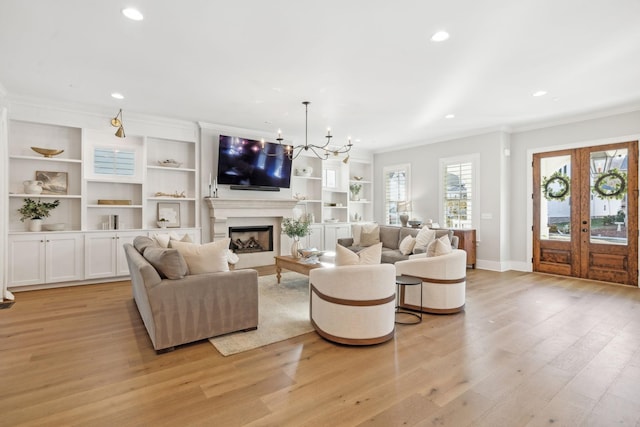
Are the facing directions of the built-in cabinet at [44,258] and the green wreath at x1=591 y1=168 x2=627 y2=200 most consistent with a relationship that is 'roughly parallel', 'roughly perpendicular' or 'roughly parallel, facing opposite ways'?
roughly perpendicular

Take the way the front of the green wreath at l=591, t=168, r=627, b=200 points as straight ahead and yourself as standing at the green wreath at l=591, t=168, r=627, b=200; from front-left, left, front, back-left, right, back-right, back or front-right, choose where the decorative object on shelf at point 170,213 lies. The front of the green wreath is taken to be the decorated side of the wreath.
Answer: front-right

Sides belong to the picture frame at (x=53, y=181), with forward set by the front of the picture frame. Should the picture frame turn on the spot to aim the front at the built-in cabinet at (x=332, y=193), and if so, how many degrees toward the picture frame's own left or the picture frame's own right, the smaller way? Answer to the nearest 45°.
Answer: approximately 90° to the picture frame's own left

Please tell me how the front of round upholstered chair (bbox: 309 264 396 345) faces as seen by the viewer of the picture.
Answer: facing away from the viewer and to the left of the viewer

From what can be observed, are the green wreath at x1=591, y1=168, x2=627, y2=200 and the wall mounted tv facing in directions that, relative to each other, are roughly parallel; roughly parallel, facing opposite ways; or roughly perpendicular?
roughly perpendicular

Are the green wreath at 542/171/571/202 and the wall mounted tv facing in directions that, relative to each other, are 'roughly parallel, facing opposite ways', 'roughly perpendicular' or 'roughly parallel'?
roughly perpendicular
